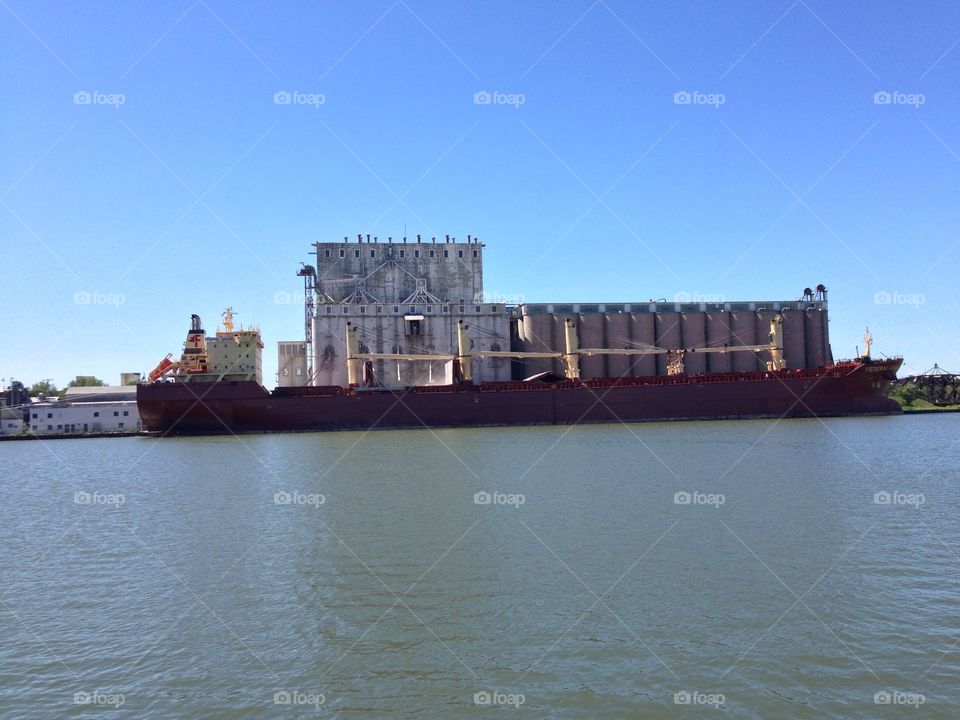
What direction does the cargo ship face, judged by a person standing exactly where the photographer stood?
facing to the right of the viewer
